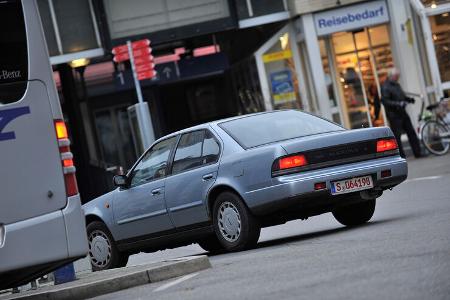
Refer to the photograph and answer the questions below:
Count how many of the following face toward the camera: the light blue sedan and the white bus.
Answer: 0

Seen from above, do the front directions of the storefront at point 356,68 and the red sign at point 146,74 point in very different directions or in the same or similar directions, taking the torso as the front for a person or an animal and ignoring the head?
same or similar directions

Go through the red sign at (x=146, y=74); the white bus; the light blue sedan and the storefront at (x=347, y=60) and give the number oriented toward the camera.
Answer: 2

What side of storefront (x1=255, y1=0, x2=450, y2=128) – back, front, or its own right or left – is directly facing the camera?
front

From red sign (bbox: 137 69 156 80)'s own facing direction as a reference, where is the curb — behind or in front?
in front

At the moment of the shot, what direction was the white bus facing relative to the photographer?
facing away from the viewer and to the left of the viewer

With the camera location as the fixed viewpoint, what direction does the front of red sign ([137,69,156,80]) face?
facing the viewer

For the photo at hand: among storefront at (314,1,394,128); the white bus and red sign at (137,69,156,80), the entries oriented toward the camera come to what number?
2

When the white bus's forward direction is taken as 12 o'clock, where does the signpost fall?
The signpost is roughly at 2 o'clock from the white bus.

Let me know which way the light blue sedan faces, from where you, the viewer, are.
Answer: facing away from the viewer and to the left of the viewer

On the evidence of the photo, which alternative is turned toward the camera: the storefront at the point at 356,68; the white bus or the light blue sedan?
the storefront

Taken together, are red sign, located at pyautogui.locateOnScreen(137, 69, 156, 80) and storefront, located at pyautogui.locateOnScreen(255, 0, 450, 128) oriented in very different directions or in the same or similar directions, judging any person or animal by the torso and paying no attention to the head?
same or similar directions

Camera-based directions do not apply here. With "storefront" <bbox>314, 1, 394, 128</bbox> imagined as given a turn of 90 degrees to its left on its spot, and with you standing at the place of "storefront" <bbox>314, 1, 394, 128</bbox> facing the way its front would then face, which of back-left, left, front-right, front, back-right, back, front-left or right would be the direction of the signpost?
back-right

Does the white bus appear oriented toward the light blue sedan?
no

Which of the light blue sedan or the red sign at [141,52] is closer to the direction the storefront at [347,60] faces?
the light blue sedan

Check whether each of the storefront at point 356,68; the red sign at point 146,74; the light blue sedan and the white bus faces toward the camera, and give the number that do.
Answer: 2
